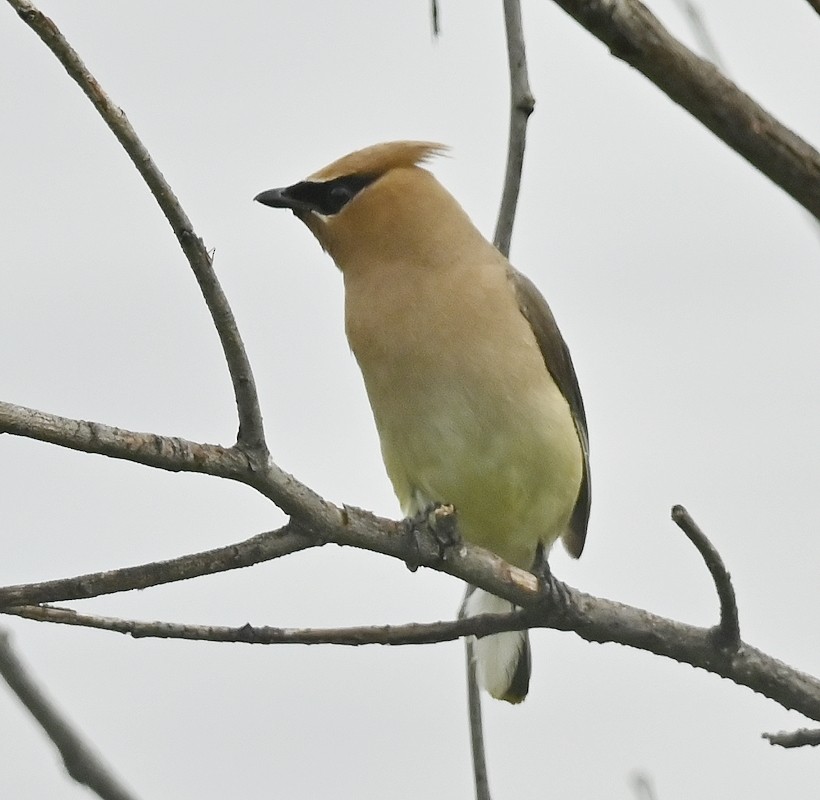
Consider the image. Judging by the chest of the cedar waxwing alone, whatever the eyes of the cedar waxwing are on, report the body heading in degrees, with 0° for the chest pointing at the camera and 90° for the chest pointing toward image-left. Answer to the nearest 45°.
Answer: approximately 45°

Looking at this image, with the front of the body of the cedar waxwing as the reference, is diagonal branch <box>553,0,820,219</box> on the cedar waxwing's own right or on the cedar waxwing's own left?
on the cedar waxwing's own left

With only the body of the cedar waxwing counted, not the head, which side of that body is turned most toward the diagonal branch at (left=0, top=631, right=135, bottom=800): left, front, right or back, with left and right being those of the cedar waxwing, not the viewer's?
front

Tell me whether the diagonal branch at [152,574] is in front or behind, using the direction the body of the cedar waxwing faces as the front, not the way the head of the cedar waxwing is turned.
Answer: in front

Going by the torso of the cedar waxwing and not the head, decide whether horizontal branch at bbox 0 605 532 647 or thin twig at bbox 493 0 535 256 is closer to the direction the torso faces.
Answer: the horizontal branch

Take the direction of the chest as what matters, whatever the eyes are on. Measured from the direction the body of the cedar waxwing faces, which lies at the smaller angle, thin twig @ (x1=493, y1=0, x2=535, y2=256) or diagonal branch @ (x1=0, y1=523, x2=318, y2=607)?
the diagonal branch

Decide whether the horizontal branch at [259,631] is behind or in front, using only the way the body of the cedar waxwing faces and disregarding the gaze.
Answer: in front
